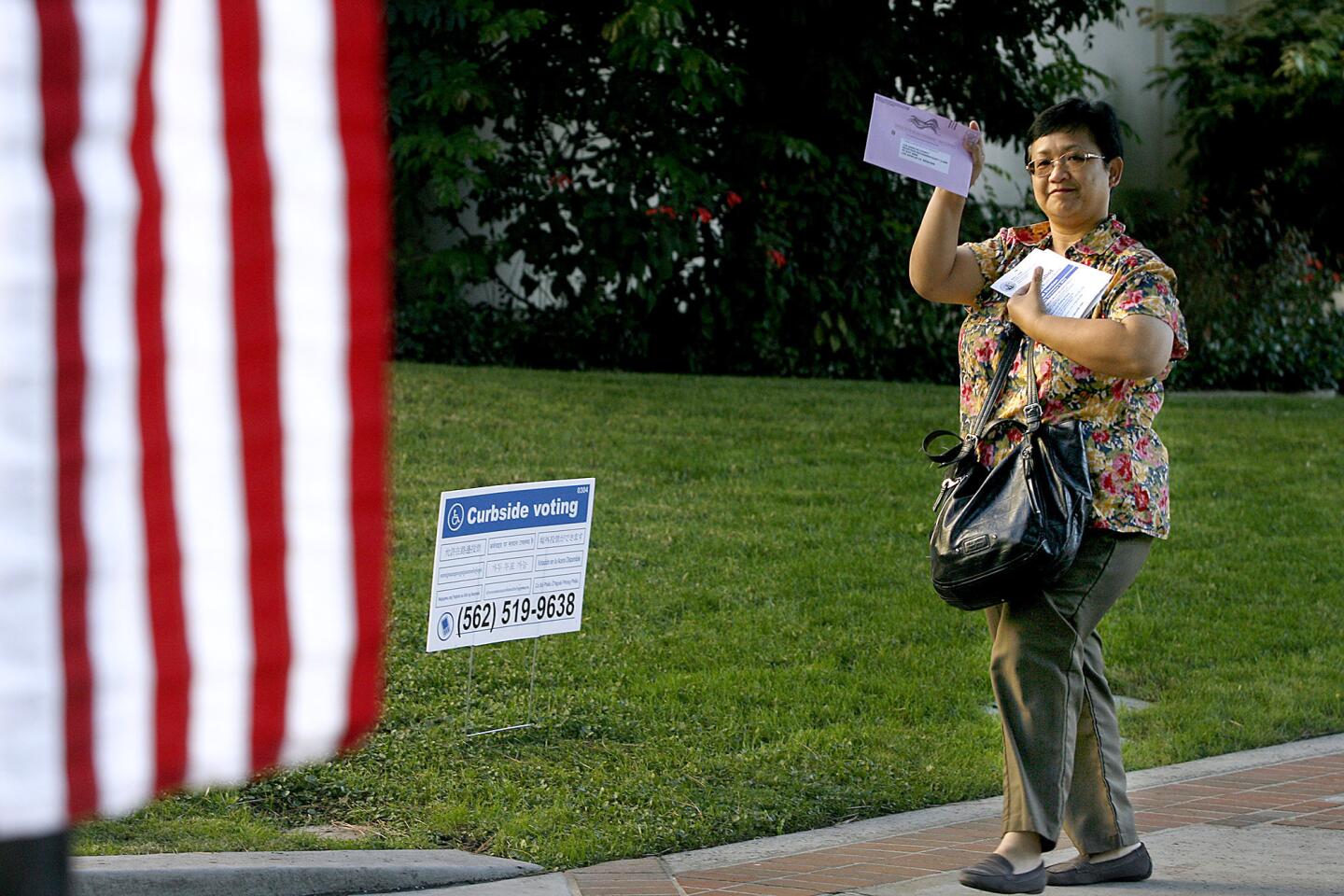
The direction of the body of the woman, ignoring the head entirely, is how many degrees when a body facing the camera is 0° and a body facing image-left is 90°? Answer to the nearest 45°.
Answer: approximately 45°

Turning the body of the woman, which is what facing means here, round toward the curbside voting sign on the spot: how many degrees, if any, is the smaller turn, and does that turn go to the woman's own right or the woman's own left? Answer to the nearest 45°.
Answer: approximately 90° to the woman's own right

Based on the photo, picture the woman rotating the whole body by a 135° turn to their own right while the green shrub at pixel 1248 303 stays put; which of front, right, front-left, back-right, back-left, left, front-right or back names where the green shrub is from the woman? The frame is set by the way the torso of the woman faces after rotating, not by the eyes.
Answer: front

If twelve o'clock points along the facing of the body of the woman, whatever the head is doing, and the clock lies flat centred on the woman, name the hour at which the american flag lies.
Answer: The american flag is roughly at 11 o'clock from the woman.
